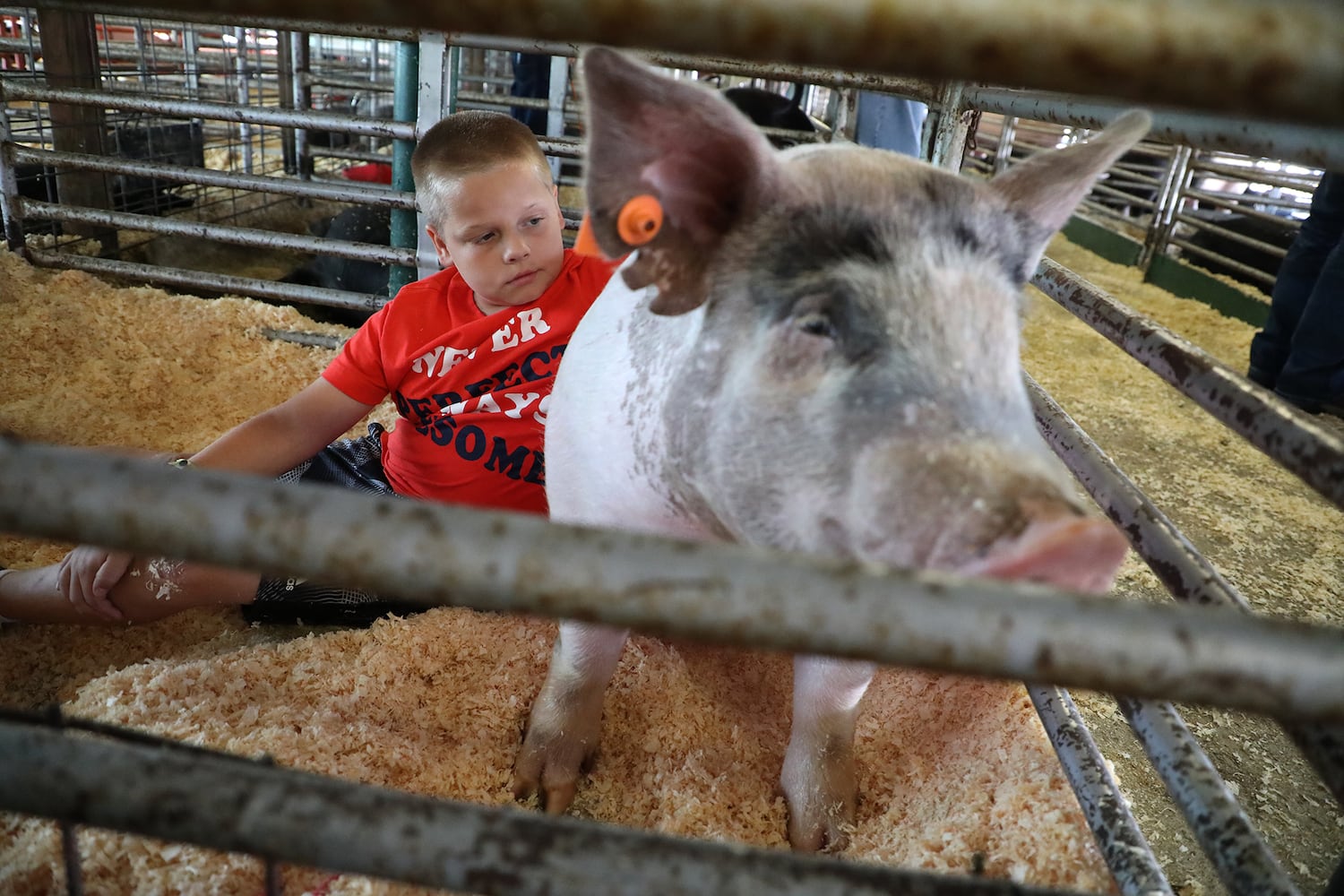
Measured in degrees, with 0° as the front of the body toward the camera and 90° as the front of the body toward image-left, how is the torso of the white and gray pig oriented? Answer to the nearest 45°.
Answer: approximately 315°

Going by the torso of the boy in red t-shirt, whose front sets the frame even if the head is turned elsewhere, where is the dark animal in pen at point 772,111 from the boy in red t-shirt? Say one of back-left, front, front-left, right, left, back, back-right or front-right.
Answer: back-left

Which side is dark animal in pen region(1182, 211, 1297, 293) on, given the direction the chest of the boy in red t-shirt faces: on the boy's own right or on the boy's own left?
on the boy's own left

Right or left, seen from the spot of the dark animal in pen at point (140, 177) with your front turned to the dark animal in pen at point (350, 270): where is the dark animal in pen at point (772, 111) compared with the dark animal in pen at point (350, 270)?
left

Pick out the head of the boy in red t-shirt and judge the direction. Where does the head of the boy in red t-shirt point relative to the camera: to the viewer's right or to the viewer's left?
to the viewer's right

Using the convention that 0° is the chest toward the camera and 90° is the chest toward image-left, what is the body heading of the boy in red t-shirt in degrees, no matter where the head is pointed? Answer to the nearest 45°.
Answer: approximately 0°

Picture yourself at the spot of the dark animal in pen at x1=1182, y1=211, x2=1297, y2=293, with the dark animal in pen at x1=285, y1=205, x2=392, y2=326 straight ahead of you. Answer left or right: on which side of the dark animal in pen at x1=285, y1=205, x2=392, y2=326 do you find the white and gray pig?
left
